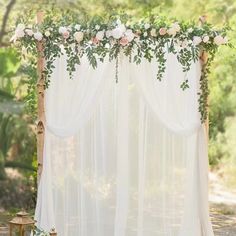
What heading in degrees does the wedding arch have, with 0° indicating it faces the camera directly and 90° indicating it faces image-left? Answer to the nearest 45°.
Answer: approximately 0°
